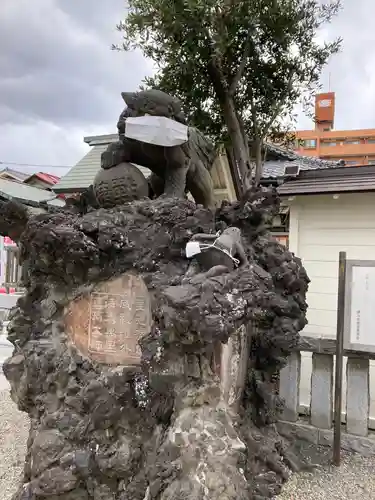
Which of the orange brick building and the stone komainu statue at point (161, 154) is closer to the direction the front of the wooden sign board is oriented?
the stone komainu statue

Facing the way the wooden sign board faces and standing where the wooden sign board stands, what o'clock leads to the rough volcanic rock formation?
The rough volcanic rock formation is roughly at 1 o'clock from the wooden sign board.

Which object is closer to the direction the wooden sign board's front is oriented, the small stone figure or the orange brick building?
the small stone figure

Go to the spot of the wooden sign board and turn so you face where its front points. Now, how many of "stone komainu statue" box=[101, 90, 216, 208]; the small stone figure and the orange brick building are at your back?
1

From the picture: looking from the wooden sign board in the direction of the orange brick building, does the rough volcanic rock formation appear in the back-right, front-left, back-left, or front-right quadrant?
back-left

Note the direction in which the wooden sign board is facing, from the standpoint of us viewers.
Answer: facing the viewer

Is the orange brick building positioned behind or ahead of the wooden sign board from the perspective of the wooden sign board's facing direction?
behind

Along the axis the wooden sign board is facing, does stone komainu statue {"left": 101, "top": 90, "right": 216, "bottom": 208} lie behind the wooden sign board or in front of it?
in front
